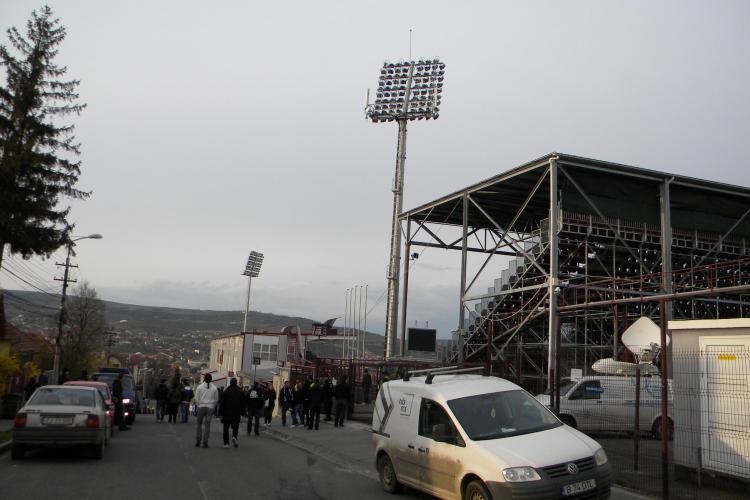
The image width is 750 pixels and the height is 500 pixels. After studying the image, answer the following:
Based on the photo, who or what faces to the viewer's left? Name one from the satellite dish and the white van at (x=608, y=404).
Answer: the white van

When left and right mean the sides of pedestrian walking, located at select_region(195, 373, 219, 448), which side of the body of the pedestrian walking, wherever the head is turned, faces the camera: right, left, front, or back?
back

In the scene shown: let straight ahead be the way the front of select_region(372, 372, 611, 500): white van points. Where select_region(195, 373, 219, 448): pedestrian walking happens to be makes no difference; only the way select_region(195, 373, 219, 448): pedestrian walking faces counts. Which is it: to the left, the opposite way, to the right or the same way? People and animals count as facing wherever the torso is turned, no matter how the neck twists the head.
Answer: the opposite way

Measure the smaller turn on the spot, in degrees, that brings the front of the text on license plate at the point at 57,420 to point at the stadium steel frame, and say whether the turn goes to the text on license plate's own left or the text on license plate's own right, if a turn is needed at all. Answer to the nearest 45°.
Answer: approximately 90° to the text on license plate's own left

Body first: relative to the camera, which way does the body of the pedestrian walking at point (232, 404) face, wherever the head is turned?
away from the camera

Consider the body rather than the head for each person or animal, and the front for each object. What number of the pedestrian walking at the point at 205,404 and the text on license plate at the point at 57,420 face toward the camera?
1

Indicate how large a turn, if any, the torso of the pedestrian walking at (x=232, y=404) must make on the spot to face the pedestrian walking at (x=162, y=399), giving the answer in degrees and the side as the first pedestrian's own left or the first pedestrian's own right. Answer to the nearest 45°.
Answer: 0° — they already face them

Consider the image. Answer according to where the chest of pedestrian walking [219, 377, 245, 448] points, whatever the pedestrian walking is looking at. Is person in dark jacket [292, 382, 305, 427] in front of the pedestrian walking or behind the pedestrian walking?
in front

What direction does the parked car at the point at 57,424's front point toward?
away from the camera

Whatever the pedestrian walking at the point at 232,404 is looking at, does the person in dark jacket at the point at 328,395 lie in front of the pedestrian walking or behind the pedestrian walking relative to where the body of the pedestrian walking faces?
in front

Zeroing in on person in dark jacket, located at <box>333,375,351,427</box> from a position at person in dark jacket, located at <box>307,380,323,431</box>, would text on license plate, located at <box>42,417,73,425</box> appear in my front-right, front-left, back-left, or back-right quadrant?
back-right
